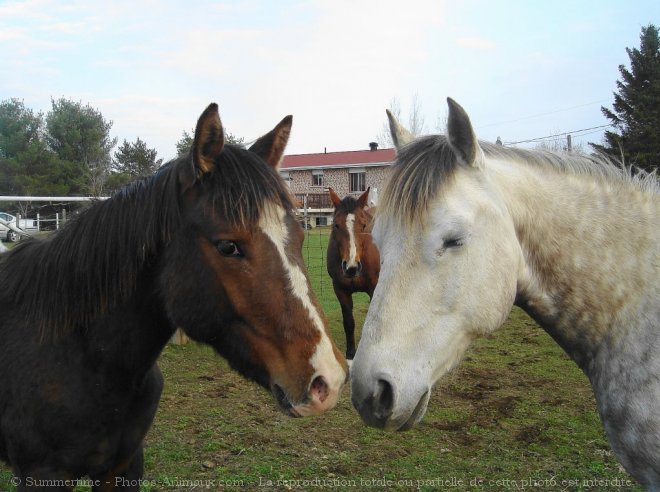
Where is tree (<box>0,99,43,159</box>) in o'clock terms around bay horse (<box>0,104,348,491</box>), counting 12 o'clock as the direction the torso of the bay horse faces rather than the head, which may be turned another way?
The tree is roughly at 7 o'clock from the bay horse.

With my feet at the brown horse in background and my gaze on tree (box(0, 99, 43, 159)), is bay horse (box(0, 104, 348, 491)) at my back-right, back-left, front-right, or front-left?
back-left

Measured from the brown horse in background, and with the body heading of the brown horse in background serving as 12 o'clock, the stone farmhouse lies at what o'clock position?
The stone farmhouse is roughly at 6 o'clock from the brown horse in background.

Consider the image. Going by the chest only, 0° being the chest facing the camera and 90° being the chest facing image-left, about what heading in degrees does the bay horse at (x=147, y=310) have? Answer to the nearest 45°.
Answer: approximately 315°

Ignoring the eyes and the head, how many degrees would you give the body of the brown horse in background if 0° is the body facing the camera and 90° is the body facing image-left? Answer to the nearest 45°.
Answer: approximately 0°

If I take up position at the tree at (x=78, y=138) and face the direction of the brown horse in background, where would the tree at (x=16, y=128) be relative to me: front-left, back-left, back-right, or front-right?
back-right

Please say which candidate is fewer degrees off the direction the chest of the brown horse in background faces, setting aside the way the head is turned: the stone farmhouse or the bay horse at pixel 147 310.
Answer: the bay horse

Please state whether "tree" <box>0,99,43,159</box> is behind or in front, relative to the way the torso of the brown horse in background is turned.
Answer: behind

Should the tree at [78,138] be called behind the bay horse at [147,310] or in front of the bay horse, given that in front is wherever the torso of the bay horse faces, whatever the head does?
behind

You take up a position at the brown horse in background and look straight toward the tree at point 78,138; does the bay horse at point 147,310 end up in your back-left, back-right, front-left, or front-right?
back-left

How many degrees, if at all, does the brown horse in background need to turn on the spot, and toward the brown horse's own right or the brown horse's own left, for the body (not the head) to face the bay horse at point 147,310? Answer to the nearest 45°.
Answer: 0° — it already faces it

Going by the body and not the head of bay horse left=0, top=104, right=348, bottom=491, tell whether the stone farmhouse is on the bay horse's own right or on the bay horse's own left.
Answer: on the bay horse's own left

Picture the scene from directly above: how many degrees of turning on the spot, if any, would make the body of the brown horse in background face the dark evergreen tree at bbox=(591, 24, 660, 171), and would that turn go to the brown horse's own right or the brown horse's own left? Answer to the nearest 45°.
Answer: approximately 135° to the brown horse's own left
